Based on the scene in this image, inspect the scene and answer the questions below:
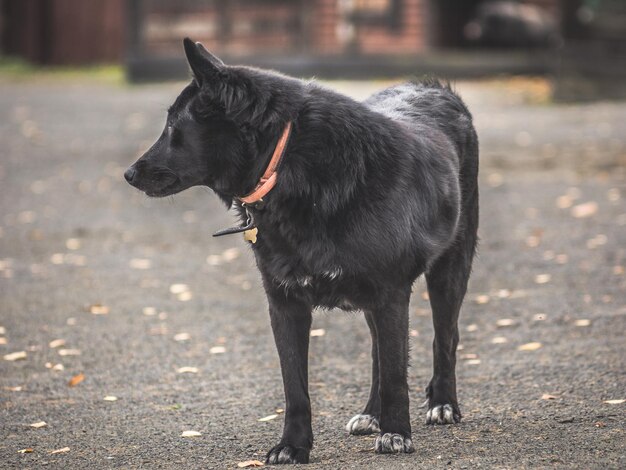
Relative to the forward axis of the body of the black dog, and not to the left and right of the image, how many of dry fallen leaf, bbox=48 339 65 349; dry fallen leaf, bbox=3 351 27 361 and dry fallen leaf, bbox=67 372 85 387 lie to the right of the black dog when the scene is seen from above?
3

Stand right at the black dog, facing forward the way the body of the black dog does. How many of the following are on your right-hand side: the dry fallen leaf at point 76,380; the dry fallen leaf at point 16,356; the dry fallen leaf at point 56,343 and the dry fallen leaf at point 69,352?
4

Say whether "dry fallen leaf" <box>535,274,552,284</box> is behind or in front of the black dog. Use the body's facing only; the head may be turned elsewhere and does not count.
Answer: behind

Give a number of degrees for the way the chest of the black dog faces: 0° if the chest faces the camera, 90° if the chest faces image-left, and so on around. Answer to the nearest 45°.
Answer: approximately 45°

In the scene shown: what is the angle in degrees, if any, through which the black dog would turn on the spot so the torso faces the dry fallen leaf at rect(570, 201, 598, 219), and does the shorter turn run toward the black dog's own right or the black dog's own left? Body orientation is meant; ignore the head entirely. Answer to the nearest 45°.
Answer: approximately 180°

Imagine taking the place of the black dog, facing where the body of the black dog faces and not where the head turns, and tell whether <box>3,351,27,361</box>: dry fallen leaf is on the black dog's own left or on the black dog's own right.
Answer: on the black dog's own right

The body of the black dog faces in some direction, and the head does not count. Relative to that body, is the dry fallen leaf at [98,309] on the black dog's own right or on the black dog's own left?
on the black dog's own right

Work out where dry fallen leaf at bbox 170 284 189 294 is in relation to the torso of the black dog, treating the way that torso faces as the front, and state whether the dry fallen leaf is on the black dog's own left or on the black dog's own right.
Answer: on the black dog's own right

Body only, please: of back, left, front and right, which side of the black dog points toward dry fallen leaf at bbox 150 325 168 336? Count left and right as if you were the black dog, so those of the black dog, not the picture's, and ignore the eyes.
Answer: right

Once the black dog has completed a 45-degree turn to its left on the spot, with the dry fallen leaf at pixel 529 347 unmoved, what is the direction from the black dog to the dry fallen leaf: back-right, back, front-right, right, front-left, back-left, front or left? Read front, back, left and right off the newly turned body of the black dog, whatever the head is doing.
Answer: back-left

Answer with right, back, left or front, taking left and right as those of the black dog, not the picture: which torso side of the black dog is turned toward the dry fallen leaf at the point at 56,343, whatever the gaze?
right
